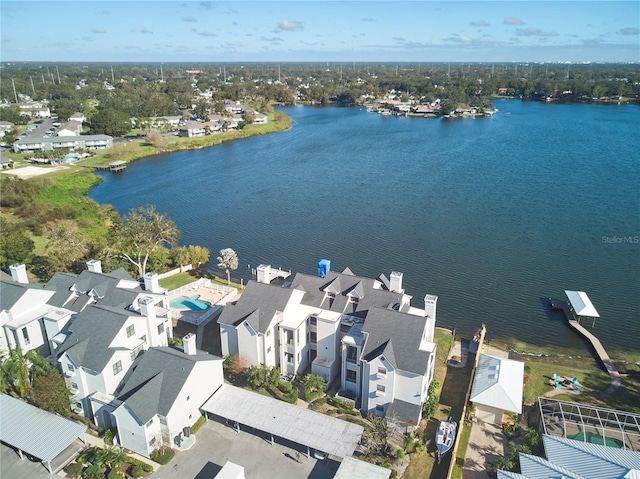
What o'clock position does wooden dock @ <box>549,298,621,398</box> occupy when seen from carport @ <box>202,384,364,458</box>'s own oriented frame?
The wooden dock is roughly at 7 o'clock from the carport.

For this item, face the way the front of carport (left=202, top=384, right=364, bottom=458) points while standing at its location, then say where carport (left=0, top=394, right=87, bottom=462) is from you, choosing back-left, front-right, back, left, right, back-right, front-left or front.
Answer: front-right

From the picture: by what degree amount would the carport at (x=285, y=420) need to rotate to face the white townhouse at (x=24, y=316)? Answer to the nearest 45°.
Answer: approximately 90° to its right

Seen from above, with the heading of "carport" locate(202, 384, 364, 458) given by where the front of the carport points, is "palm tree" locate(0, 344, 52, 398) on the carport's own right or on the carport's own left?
on the carport's own right

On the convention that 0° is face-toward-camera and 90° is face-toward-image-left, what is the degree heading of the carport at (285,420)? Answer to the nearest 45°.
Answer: approximately 45°
